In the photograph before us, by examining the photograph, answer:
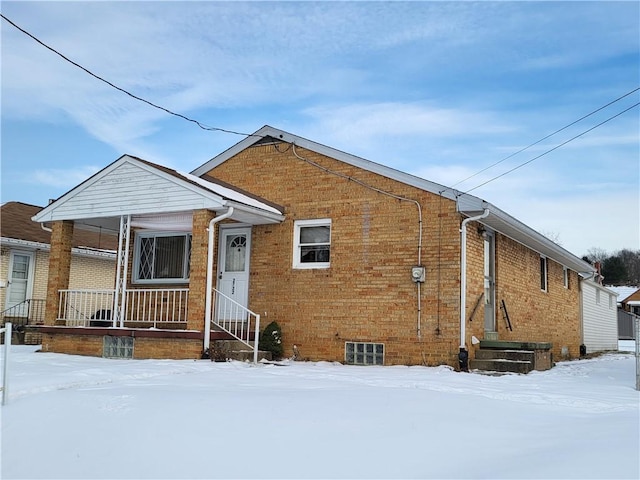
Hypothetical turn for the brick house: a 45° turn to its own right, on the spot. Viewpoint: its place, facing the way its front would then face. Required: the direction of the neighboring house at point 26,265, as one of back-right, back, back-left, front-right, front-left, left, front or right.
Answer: front-right

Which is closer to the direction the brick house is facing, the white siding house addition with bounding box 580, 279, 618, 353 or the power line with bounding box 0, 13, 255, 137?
the power line

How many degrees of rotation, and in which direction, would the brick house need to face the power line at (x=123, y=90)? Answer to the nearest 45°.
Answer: approximately 45° to its right

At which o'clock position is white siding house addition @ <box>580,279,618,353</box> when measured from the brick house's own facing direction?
The white siding house addition is roughly at 6 o'clock from the brick house.

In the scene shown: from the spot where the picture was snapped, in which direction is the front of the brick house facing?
facing the viewer and to the left of the viewer
